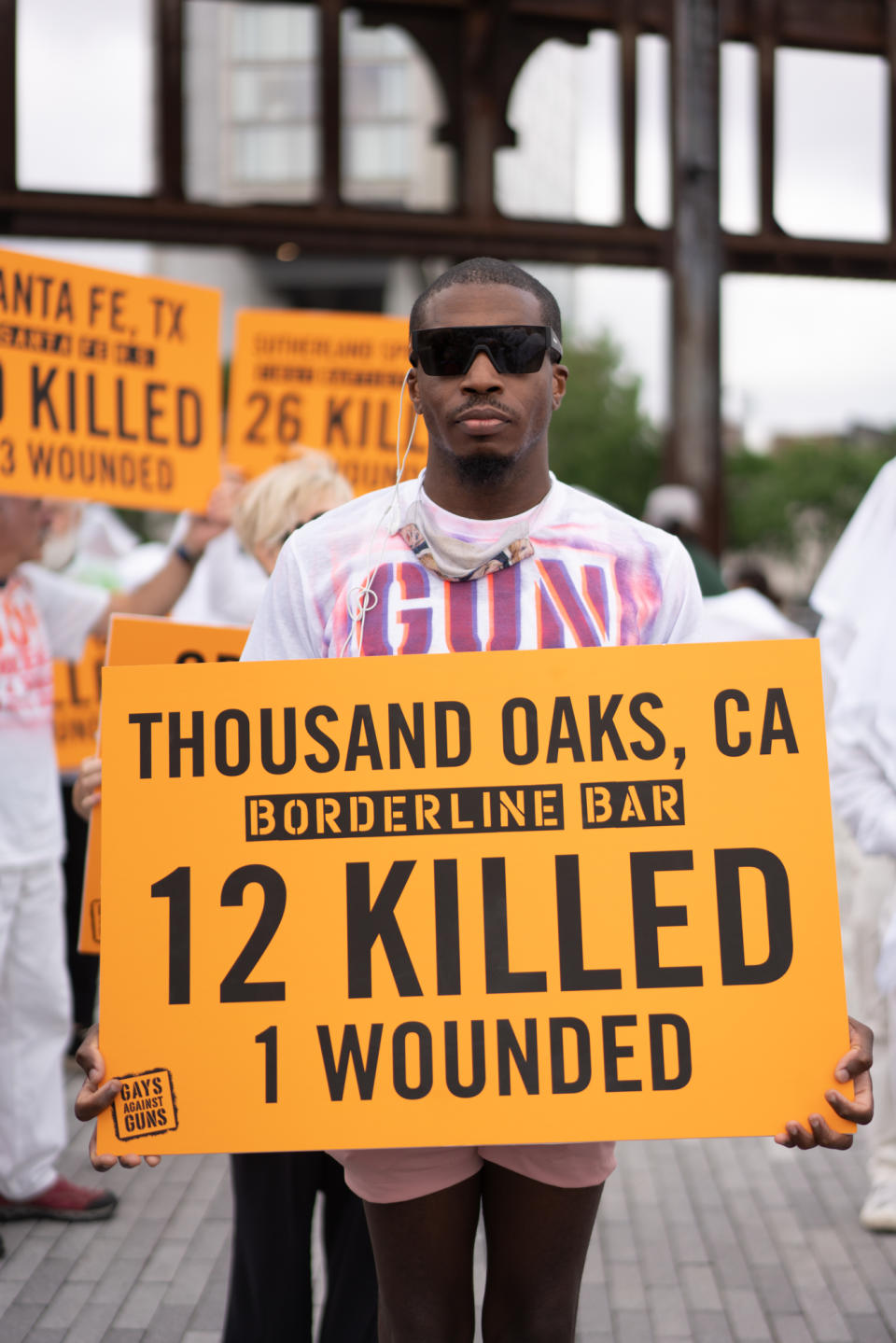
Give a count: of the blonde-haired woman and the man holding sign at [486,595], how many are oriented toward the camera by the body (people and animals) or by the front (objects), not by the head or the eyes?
2

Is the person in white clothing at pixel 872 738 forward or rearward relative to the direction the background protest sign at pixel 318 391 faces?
forward

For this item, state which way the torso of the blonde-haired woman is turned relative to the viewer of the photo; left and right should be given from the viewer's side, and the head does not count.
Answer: facing the viewer

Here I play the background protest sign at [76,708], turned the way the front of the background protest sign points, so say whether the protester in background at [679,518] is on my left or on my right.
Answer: on my left

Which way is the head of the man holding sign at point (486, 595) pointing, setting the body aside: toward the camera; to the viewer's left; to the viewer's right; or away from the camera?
toward the camera

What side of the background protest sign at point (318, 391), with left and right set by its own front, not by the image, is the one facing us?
front

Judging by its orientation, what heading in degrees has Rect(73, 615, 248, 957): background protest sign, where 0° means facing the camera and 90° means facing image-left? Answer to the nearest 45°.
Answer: approximately 0°

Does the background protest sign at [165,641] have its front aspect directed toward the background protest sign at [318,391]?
no

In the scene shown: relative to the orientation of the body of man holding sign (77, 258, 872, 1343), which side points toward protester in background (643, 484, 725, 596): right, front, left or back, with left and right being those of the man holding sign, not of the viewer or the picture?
back

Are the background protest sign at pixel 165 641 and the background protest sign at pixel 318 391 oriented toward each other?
no

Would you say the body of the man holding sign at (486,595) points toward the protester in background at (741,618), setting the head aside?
no
